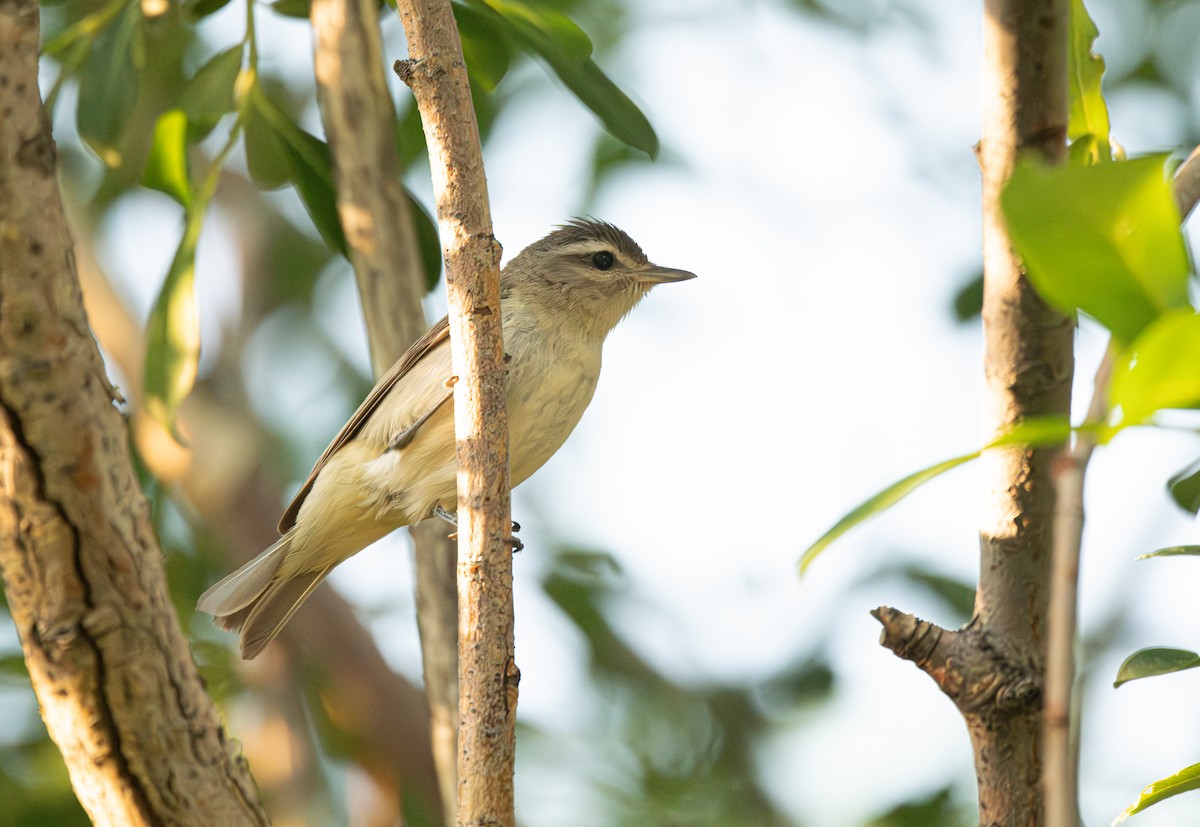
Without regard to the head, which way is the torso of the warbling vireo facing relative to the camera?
to the viewer's right

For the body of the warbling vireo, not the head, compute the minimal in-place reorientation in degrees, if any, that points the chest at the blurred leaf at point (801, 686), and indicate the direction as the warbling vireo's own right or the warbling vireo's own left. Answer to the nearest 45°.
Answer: approximately 45° to the warbling vireo's own left

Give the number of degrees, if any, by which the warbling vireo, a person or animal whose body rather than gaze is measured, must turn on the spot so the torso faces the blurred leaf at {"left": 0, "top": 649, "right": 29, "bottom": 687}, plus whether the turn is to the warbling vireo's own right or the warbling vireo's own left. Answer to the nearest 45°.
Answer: approximately 135° to the warbling vireo's own left

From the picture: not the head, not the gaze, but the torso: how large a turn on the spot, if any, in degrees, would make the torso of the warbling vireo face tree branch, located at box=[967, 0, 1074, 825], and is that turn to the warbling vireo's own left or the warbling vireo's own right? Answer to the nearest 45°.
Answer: approximately 45° to the warbling vireo's own right
